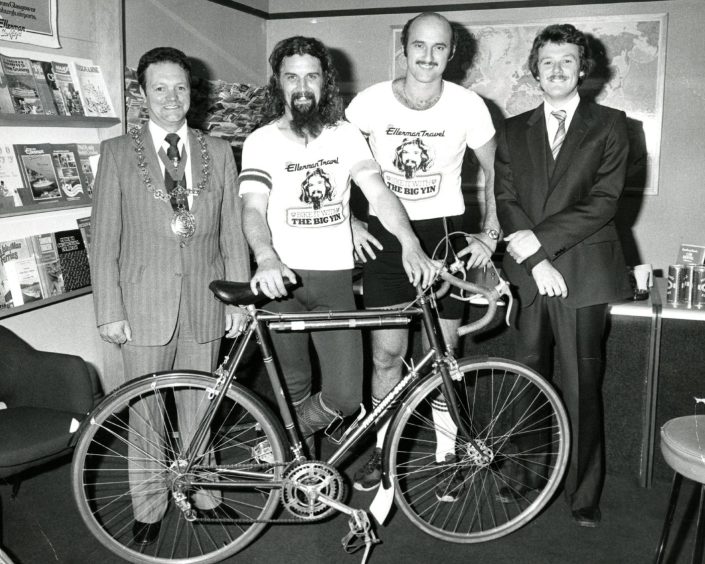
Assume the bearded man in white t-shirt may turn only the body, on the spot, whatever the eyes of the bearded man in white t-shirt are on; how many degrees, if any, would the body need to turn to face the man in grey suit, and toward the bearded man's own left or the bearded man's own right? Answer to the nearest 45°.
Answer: approximately 90° to the bearded man's own right

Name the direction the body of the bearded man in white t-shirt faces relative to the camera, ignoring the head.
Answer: toward the camera

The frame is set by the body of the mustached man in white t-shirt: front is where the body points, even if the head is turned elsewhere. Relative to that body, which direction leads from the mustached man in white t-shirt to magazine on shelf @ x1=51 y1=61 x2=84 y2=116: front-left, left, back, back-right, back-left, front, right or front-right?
right

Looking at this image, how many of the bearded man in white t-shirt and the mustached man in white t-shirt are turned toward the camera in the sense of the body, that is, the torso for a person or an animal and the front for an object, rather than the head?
2

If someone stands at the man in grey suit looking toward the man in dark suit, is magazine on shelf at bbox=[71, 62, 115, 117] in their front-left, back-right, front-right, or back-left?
back-left

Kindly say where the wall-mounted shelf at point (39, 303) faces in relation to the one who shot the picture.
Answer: facing the viewer and to the right of the viewer

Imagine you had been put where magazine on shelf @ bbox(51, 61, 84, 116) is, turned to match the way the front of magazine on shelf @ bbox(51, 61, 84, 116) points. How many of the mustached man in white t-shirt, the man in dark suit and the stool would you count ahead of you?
3
